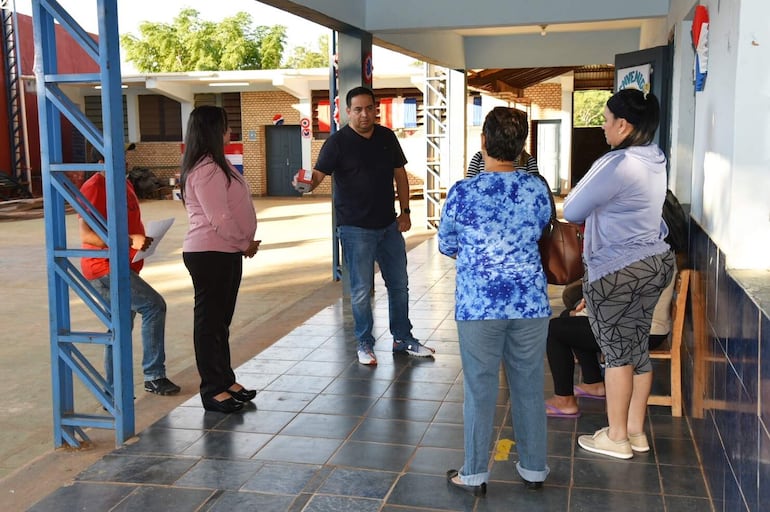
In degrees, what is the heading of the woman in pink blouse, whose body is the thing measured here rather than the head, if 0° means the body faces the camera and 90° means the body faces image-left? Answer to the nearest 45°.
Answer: approximately 270°

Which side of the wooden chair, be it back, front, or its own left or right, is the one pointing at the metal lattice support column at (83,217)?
front

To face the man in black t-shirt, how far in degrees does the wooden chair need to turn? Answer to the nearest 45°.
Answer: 0° — it already faces them

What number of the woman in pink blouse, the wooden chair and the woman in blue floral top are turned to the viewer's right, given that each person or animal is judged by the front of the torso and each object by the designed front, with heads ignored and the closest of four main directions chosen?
1

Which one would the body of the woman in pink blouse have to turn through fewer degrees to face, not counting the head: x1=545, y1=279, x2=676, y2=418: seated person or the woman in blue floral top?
the seated person

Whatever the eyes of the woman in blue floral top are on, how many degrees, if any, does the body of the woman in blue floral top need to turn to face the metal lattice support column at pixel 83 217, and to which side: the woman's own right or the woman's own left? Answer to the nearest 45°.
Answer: approximately 90° to the woman's own left

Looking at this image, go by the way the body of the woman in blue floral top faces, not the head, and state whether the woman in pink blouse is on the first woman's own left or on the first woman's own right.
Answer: on the first woman's own left

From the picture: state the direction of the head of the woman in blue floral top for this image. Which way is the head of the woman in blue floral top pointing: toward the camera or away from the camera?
away from the camera

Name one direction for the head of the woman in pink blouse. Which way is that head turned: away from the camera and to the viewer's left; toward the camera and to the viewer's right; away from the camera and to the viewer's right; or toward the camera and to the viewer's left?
away from the camera and to the viewer's right

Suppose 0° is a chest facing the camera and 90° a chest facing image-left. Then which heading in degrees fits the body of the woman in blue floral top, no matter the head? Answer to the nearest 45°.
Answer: approximately 180°

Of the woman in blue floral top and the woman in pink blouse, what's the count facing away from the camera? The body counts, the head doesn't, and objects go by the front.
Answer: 1

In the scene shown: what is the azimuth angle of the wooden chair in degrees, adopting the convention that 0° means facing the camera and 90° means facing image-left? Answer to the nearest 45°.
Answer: approximately 90°
